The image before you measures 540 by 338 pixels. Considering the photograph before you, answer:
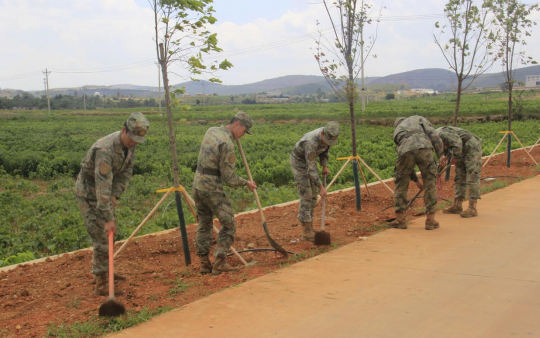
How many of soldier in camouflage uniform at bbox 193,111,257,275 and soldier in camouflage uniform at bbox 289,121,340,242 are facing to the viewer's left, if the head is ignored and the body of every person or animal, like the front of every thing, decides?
0

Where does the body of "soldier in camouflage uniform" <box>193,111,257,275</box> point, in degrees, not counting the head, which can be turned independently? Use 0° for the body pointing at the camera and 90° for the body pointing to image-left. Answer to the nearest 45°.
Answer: approximately 270°

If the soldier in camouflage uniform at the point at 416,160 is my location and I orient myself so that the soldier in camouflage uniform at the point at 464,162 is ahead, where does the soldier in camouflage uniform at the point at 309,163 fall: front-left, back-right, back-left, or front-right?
back-left

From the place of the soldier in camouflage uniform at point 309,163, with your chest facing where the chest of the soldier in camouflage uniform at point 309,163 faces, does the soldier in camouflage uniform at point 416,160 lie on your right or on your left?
on your left

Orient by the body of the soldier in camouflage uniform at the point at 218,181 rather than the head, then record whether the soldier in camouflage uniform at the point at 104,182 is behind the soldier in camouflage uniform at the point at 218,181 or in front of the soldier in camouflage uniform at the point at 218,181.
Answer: behind

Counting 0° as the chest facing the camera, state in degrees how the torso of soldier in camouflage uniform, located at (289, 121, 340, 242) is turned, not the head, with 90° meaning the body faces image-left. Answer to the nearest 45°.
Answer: approximately 315°

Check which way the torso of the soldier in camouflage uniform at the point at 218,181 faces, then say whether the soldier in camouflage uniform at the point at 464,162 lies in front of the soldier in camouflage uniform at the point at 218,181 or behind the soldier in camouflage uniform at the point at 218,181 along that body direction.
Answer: in front

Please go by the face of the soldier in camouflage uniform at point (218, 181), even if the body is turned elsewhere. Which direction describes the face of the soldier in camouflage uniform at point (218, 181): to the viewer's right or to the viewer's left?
to the viewer's right

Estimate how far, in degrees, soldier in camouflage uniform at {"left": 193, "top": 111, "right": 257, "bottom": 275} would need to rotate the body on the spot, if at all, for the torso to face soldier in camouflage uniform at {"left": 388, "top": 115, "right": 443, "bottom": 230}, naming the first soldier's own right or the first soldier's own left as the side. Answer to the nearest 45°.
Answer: approximately 45° to the first soldier's own left

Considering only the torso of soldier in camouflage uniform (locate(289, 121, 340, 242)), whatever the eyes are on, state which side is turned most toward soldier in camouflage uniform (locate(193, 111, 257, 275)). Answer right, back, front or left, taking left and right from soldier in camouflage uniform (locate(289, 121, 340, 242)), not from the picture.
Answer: right

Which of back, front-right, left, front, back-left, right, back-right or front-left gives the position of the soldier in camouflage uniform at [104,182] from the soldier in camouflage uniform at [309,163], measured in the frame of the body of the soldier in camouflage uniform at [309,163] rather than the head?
right

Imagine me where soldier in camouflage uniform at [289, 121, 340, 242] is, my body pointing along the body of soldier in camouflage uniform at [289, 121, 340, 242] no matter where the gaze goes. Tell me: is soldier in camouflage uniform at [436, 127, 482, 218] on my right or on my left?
on my left

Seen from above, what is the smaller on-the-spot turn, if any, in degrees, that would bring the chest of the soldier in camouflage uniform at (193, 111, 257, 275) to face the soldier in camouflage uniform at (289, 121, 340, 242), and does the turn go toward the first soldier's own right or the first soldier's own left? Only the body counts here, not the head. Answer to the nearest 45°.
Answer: approximately 45° to the first soldier's own left
